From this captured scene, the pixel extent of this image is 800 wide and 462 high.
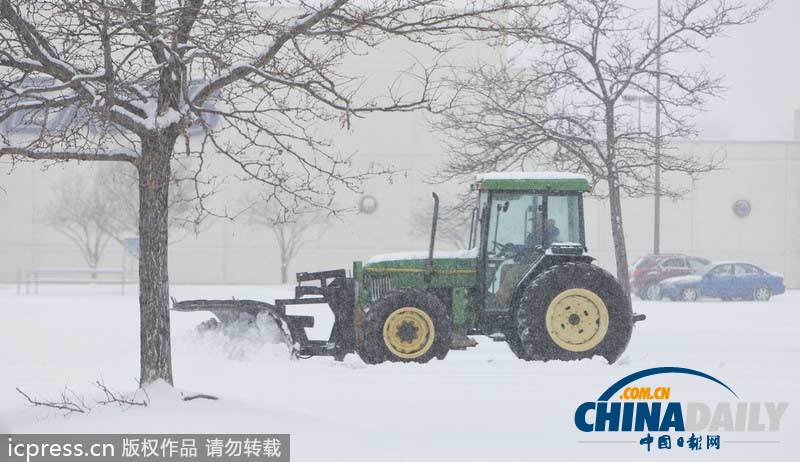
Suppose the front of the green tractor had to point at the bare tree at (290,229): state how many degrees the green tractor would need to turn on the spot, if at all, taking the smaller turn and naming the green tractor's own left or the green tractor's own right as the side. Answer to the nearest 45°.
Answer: approximately 90° to the green tractor's own right

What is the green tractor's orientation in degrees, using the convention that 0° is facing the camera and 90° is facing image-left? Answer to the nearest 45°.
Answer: approximately 90°

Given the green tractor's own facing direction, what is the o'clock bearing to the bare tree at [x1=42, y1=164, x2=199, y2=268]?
The bare tree is roughly at 2 o'clock from the green tractor.

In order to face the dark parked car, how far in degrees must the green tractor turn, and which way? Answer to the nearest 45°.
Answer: approximately 90° to its right

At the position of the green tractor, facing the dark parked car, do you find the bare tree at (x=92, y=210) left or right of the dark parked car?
left
